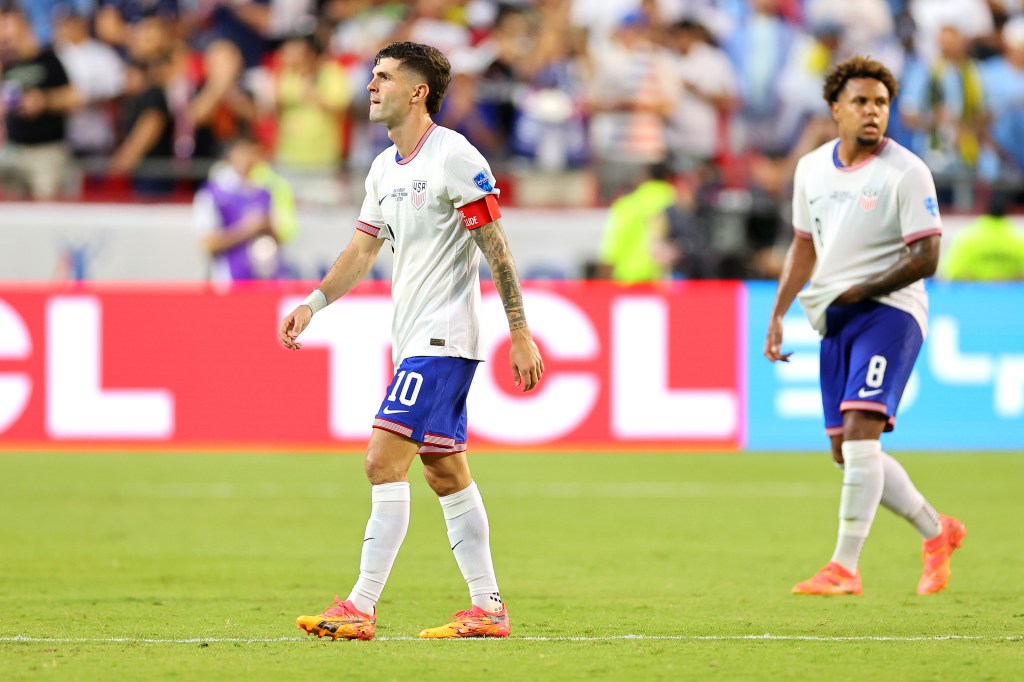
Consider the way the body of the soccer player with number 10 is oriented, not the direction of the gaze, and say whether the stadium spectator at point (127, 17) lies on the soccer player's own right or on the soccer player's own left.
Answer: on the soccer player's own right

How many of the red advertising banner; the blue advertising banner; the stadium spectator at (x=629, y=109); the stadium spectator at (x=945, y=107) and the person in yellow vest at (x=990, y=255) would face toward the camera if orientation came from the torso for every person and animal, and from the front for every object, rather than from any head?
4

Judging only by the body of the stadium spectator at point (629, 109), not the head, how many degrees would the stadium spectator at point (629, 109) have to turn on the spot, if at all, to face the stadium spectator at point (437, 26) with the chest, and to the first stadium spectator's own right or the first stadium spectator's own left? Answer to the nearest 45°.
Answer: approximately 90° to the first stadium spectator's own right

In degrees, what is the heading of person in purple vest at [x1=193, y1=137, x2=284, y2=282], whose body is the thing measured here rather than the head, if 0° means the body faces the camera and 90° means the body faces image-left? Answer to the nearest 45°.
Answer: approximately 315°

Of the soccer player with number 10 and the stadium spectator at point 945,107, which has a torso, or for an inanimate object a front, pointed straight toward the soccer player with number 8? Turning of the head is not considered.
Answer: the stadium spectator

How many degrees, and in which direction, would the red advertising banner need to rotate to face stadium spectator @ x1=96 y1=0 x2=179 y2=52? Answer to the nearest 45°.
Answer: approximately 135° to its right

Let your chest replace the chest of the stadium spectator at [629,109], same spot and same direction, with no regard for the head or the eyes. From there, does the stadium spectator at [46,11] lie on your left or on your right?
on your right

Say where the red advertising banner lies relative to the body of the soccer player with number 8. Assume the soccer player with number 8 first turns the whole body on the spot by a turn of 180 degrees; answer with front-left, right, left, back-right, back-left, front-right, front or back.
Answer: left

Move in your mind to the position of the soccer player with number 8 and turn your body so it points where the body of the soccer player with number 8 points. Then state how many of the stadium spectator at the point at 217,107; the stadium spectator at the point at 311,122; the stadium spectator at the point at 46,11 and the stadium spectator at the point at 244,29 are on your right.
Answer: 4
